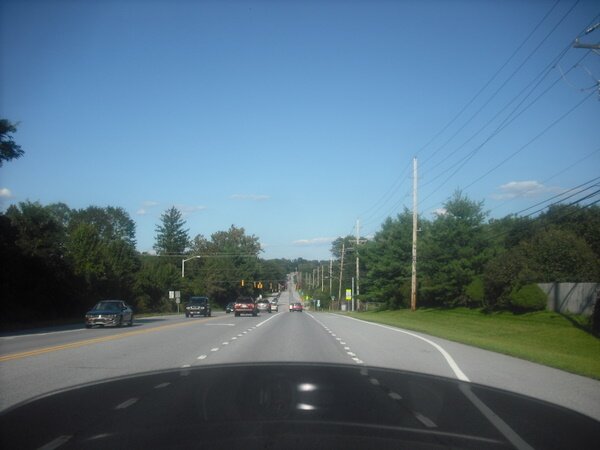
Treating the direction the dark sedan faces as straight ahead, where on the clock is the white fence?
The white fence is roughly at 8 o'clock from the dark sedan.

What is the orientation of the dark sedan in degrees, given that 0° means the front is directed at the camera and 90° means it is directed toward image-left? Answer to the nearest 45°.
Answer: approximately 45°

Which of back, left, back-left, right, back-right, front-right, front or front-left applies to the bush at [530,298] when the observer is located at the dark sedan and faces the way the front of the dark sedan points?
back-left
